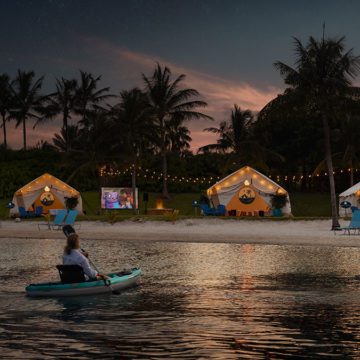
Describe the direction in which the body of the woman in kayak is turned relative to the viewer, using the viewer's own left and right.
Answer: facing away from the viewer and to the right of the viewer

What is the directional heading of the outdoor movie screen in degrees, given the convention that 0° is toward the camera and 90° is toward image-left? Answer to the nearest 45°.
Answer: approximately 0°

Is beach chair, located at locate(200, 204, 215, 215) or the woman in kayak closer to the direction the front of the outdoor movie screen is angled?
the woman in kayak

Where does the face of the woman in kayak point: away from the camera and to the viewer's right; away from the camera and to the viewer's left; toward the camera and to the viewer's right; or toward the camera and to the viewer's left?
away from the camera and to the viewer's right
